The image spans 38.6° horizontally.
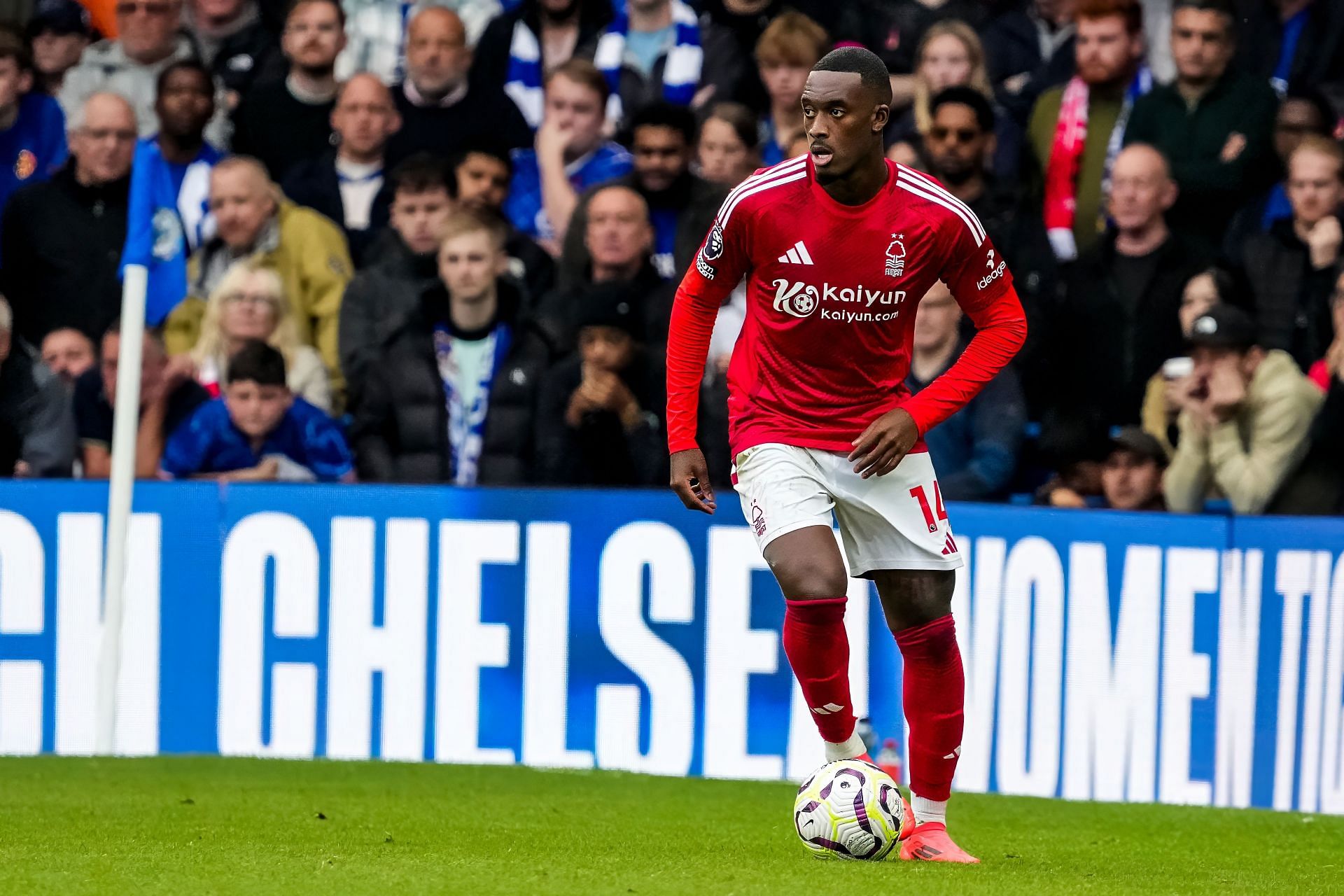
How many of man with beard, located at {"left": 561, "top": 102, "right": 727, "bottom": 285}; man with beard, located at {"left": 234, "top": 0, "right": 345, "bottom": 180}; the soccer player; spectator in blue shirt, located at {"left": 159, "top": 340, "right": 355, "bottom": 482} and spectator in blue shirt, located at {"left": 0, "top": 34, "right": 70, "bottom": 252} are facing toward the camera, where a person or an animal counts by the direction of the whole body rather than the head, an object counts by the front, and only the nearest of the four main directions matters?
5

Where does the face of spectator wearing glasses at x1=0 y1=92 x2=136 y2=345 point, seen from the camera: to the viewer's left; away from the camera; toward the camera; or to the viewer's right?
toward the camera

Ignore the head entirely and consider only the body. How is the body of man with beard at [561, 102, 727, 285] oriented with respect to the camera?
toward the camera

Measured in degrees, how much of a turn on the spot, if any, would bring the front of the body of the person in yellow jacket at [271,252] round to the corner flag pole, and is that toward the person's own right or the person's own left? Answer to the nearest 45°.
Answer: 0° — they already face it

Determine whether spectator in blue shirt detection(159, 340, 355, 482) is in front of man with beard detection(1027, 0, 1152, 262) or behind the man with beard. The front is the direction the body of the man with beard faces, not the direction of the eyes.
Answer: in front

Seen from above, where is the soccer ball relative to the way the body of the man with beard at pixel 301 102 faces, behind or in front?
in front

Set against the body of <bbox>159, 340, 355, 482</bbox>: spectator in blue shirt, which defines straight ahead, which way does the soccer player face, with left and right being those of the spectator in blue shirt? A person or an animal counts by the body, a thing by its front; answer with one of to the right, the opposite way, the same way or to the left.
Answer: the same way

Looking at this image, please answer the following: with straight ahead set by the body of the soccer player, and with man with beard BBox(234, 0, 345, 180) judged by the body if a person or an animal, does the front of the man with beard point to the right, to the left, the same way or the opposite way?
the same way

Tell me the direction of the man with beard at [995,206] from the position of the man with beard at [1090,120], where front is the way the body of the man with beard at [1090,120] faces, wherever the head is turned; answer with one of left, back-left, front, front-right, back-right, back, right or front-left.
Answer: front

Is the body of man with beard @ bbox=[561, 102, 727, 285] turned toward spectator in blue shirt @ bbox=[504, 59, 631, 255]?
no

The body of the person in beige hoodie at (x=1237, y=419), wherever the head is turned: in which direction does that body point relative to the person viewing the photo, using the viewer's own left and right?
facing the viewer and to the left of the viewer

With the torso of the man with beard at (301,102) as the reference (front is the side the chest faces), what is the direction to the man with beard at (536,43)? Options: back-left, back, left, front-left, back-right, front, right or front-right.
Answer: left

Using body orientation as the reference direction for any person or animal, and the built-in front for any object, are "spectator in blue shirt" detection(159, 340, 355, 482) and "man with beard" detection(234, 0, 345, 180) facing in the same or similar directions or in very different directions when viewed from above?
same or similar directions

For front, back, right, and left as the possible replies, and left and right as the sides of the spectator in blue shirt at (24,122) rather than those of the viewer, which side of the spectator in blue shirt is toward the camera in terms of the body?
front

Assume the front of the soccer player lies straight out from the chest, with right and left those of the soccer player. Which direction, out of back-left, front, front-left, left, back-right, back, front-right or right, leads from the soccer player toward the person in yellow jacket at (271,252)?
back-right

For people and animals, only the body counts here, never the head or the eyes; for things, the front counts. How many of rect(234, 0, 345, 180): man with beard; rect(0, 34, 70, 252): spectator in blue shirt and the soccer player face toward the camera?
3

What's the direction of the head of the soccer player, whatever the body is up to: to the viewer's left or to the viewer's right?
to the viewer's left

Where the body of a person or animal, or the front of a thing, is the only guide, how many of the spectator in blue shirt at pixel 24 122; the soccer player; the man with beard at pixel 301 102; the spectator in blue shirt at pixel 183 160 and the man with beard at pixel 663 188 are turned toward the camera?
5

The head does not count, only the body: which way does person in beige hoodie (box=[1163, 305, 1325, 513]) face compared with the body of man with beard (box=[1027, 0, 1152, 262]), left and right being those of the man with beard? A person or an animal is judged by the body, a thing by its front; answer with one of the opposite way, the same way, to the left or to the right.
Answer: the same way

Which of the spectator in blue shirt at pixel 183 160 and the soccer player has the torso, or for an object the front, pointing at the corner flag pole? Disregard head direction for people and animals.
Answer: the spectator in blue shirt

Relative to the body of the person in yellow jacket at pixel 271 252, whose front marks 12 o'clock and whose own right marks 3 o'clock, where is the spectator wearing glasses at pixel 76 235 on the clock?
The spectator wearing glasses is roughly at 2 o'clock from the person in yellow jacket.

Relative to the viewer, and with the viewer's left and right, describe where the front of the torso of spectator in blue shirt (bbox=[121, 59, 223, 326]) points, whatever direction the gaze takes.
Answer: facing the viewer
